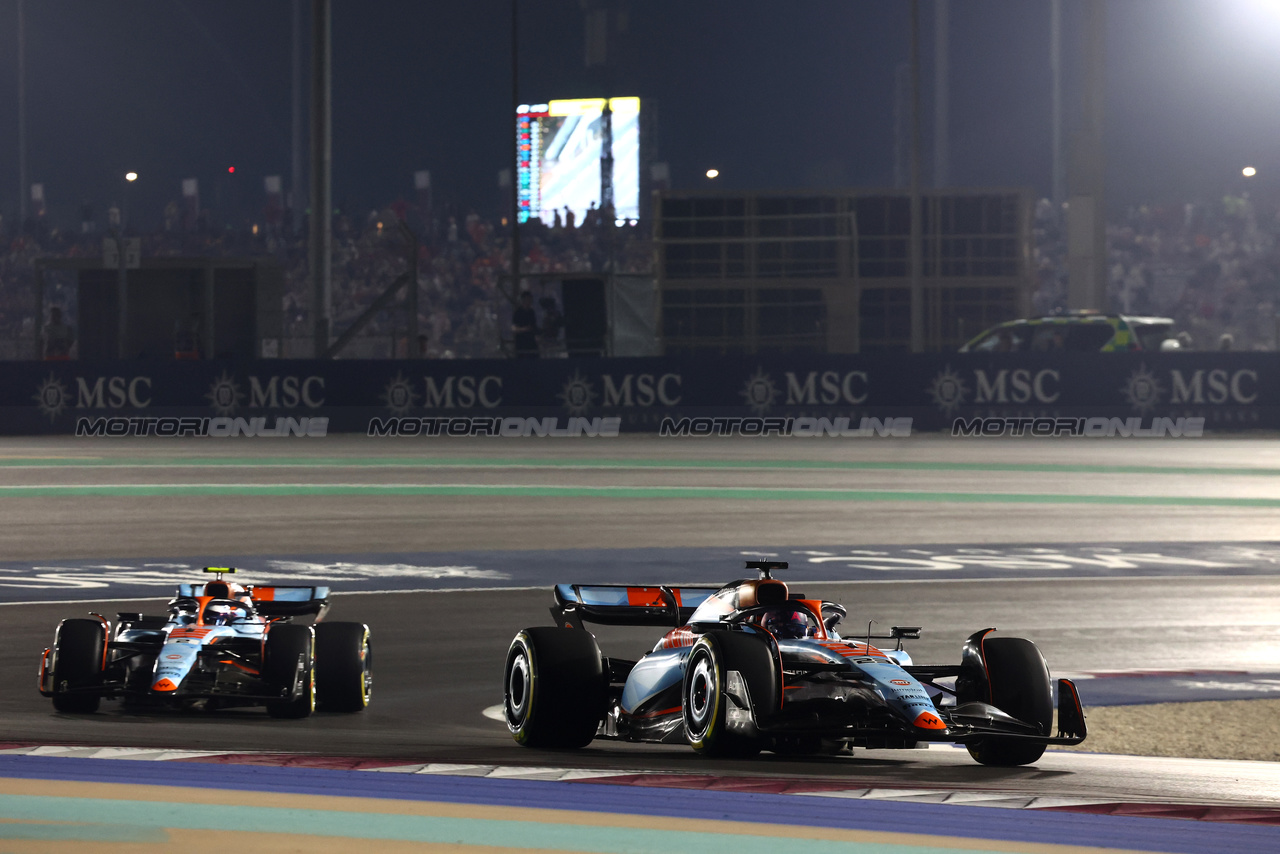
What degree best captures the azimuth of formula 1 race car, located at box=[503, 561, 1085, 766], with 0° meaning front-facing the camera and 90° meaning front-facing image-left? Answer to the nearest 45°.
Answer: approximately 315°

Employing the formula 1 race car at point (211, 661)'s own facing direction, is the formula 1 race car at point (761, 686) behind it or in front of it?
in front

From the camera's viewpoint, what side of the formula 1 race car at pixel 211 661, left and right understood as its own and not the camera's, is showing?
front

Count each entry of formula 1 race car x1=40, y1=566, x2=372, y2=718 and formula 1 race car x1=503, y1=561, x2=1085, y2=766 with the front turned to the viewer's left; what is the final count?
0

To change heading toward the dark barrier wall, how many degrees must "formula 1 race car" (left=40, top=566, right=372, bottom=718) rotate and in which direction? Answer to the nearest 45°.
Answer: approximately 180°

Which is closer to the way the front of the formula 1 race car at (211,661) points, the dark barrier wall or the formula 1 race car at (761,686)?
the formula 1 race car

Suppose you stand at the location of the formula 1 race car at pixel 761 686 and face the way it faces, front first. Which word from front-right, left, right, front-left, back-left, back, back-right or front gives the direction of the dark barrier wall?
back-left

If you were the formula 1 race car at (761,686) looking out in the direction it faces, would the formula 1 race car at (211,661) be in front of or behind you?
behind
